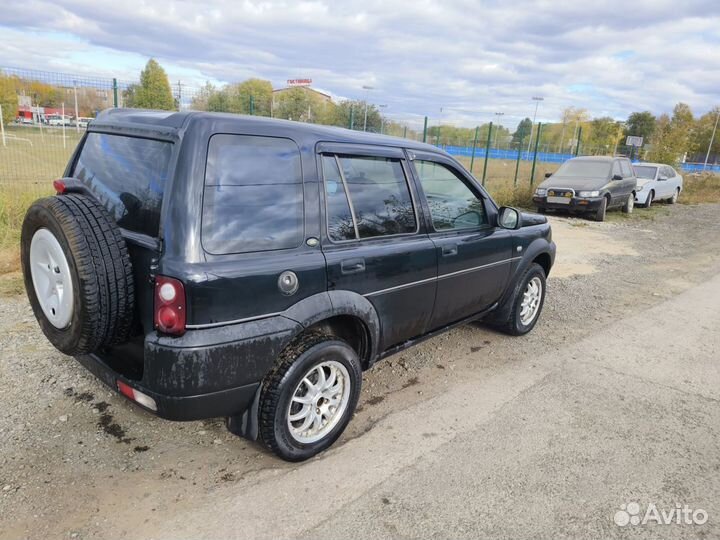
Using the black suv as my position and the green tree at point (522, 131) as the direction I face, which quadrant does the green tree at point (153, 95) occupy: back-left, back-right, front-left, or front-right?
front-left

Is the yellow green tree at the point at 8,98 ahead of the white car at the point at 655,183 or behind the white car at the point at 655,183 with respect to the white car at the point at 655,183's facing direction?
ahead

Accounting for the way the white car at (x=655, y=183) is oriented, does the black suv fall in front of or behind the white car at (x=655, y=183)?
in front

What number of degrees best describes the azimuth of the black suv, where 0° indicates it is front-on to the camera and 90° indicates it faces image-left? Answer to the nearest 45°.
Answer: approximately 225°

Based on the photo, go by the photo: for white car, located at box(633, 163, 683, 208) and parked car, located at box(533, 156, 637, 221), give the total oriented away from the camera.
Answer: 0

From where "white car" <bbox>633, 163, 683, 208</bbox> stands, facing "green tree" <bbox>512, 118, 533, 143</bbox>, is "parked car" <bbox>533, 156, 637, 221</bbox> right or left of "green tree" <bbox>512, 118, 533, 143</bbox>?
left

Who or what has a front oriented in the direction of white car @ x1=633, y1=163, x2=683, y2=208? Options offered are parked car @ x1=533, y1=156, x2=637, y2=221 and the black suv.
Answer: the black suv

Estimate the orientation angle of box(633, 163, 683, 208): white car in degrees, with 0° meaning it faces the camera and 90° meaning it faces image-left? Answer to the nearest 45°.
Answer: approximately 45°

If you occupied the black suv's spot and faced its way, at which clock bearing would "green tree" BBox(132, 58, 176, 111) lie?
The green tree is roughly at 10 o'clock from the black suv.

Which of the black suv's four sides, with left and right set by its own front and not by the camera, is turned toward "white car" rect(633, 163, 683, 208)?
front

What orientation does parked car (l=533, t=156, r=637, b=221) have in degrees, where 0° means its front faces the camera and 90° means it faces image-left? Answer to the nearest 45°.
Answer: approximately 45°
